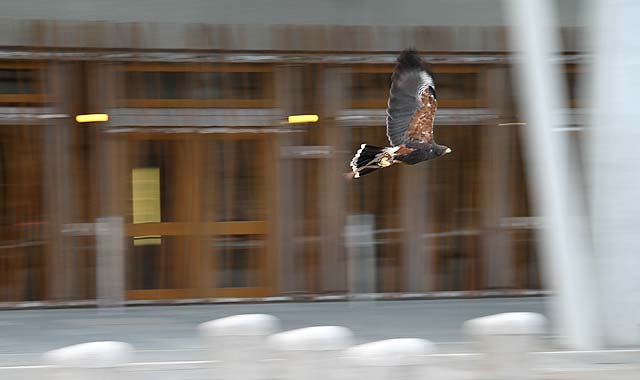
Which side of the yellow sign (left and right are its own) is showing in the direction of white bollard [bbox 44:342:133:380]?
front

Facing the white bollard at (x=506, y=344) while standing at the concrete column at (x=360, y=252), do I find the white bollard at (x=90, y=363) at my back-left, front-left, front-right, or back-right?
front-right

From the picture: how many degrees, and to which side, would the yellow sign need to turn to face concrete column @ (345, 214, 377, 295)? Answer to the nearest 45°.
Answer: approximately 90° to its left

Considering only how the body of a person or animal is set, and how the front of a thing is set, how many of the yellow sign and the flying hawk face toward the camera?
1

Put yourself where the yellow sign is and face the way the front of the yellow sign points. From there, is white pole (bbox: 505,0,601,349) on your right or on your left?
on your left

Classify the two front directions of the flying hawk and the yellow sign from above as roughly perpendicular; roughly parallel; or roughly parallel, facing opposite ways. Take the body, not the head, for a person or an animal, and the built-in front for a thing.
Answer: roughly perpendicular

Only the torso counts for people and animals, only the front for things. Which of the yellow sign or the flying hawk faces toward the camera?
the yellow sign

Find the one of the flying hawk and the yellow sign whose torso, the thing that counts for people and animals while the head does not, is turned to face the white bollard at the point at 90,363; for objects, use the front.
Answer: the yellow sign

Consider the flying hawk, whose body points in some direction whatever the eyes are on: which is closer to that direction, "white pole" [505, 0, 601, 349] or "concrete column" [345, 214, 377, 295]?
the white pole

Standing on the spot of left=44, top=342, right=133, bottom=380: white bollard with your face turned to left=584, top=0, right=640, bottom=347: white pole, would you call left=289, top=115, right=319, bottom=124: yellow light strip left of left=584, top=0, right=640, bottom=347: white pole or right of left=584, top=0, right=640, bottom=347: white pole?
left

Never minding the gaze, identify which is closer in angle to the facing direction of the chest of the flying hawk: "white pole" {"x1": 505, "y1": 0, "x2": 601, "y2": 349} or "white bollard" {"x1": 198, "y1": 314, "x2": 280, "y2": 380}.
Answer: the white pole

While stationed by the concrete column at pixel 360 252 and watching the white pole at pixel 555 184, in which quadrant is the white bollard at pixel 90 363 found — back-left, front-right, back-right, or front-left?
front-right

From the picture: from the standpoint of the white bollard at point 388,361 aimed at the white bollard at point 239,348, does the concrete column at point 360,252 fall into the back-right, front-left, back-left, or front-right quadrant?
front-right

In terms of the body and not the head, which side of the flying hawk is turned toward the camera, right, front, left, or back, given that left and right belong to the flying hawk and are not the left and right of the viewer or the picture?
right

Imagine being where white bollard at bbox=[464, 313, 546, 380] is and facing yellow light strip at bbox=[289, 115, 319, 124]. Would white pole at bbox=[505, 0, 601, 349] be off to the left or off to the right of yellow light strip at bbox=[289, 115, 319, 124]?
right

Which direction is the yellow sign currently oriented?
toward the camera
